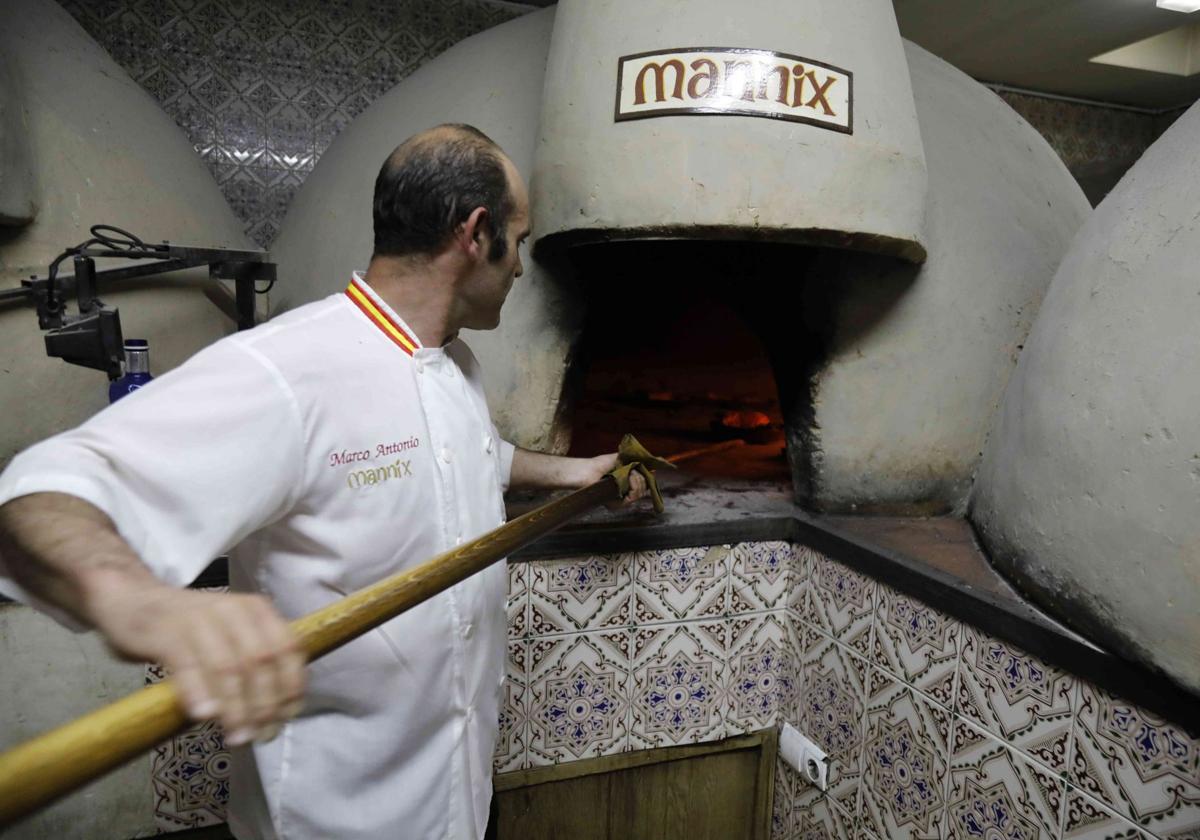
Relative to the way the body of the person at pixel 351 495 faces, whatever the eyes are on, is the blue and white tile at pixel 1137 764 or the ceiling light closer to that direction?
the blue and white tile

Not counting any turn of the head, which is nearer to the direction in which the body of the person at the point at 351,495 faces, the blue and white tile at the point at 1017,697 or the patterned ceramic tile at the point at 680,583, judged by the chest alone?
the blue and white tile

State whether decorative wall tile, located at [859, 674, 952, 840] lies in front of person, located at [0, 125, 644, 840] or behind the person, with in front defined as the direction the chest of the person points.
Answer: in front

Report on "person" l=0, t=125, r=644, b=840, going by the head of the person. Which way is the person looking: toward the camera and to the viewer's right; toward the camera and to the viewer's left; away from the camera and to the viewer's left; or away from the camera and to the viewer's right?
away from the camera and to the viewer's right

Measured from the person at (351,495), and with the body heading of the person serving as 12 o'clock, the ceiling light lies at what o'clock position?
The ceiling light is roughly at 10 o'clock from the person.

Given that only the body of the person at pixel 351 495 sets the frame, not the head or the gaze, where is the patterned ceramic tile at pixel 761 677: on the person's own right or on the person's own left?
on the person's own left

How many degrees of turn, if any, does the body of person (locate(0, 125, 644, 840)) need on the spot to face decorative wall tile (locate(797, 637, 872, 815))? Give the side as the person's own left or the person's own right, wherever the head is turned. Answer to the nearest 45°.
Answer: approximately 45° to the person's own left

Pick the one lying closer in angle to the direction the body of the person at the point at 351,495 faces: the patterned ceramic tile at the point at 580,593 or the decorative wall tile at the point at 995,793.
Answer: the decorative wall tile

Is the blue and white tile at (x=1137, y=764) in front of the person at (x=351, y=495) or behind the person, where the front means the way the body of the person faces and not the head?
in front

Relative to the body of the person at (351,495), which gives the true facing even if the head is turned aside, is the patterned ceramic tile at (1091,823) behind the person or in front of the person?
in front

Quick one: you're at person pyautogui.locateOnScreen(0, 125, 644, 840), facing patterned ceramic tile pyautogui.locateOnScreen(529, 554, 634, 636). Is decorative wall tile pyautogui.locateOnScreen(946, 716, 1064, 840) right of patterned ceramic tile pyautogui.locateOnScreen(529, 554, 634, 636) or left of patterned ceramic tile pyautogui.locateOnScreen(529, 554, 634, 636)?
right

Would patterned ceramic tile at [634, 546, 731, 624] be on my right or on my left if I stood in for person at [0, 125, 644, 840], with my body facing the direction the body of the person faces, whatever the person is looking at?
on my left
